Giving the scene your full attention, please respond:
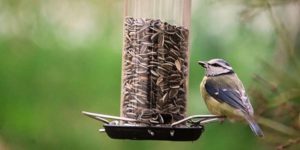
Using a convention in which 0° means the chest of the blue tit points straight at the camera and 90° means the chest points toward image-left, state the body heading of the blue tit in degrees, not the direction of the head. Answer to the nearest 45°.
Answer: approximately 90°
